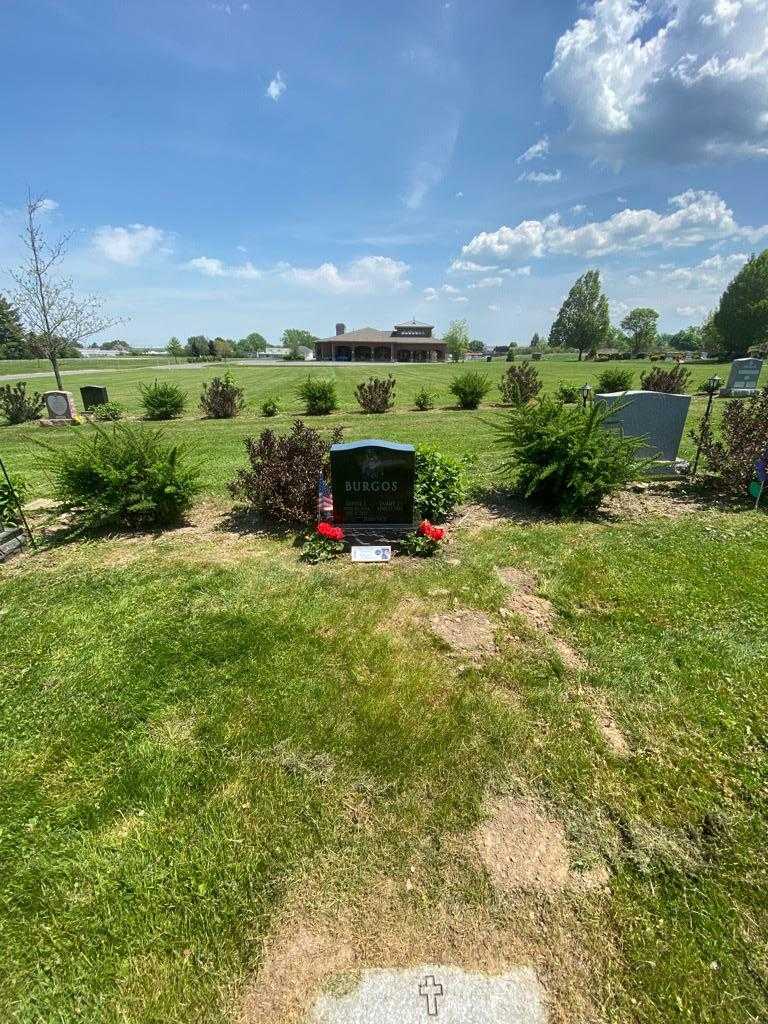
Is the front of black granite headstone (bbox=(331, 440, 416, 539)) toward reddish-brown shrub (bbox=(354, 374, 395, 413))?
no

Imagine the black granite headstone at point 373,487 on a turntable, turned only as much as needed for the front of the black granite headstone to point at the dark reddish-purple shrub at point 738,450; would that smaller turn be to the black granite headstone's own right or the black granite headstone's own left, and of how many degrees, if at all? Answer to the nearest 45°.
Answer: approximately 90° to the black granite headstone's own left

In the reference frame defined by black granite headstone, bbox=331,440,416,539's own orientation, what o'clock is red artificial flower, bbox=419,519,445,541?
The red artificial flower is roughly at 10 o'clock from the black granite headstone.

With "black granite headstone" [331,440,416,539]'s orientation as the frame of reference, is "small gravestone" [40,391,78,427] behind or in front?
behind

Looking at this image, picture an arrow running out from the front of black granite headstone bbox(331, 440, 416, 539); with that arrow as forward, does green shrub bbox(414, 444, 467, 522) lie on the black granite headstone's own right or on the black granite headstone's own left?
on the black granite headstone's own left

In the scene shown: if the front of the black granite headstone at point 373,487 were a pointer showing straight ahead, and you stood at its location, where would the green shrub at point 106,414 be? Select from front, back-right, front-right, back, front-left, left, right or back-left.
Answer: back-right

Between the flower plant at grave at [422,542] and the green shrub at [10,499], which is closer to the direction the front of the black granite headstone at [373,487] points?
the flower plant at grave

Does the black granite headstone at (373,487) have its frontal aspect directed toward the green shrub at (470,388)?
no

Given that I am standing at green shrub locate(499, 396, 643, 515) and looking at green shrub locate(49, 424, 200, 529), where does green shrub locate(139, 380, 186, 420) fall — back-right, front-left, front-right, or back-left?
front-right

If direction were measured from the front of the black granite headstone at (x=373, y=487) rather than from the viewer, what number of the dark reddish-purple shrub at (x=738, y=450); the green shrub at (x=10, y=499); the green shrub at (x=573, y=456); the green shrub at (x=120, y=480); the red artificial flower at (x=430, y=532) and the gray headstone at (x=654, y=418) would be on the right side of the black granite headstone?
2

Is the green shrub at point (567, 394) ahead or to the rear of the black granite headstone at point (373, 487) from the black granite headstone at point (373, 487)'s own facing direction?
to the rear

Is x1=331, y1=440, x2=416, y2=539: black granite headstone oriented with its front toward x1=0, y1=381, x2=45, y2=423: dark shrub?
no

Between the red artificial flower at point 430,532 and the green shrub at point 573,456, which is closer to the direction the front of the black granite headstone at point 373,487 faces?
the red artificial flower

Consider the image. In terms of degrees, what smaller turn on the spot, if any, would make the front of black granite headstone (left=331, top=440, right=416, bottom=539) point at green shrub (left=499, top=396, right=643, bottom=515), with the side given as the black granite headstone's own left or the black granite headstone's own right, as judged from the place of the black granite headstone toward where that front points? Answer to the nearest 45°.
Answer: approximately 90° to the black granite headstone's own left

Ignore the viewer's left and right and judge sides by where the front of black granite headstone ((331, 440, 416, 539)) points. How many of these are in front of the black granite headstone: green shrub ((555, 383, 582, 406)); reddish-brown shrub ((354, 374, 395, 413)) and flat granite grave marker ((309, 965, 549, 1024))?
1

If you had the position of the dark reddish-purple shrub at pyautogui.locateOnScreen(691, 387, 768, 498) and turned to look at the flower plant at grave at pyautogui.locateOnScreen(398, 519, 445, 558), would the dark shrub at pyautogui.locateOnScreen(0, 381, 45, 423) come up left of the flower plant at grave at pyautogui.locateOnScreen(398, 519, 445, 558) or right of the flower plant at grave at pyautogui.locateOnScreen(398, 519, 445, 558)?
right

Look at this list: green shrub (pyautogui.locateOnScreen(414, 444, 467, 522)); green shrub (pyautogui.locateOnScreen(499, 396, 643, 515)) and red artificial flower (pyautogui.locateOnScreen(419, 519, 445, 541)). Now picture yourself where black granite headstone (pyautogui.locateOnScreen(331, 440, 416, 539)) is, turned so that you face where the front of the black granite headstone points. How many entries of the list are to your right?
0

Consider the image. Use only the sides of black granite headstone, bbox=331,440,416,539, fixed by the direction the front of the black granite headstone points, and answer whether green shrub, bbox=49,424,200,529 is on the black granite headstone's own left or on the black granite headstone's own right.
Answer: on the black granite headstone's own right

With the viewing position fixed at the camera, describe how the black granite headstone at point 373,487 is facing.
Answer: facing the viewer

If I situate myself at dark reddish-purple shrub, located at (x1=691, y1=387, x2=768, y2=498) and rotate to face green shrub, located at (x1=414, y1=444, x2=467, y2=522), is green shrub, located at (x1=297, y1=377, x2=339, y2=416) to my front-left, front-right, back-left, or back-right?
front-right

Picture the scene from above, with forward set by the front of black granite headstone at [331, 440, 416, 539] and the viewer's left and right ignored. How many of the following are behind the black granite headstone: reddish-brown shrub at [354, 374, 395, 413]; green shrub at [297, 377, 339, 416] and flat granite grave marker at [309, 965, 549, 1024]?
2
